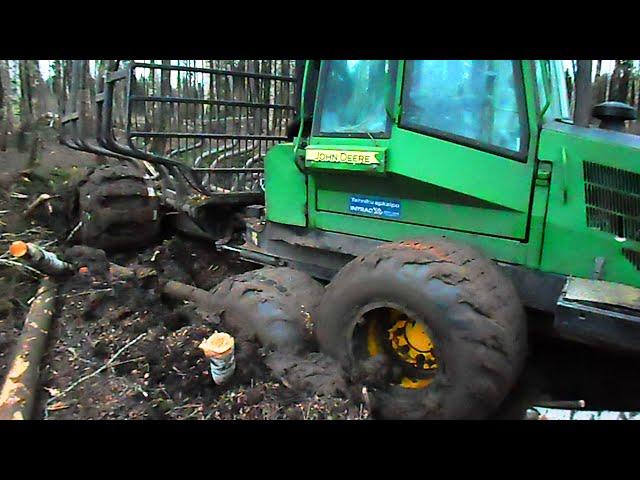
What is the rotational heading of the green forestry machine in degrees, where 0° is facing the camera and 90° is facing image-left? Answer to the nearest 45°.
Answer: approximately 315°

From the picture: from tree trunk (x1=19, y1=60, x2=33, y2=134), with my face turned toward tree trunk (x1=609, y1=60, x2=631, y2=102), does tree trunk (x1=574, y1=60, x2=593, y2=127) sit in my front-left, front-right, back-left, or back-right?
front-right

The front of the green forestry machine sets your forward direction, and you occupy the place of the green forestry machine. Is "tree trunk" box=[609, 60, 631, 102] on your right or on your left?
on your left

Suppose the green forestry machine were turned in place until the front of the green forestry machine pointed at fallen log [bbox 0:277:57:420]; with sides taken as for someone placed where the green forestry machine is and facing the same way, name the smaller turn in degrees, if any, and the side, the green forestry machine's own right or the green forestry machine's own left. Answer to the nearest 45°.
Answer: approximately 135° to the green forestry machine's own right

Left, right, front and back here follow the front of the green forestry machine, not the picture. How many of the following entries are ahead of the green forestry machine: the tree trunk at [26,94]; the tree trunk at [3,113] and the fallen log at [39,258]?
0

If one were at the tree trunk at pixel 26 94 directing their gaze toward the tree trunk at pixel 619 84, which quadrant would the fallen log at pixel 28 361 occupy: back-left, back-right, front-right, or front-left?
front-right

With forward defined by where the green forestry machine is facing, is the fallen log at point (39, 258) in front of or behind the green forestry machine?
behind

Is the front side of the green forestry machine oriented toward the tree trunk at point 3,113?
no

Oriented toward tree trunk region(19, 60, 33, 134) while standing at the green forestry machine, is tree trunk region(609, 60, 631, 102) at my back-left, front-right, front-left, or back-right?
front-right

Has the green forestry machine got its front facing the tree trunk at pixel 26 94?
no
